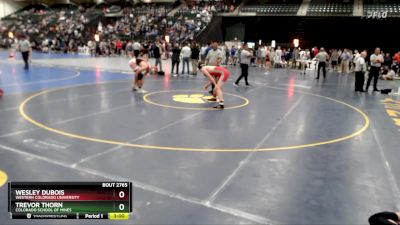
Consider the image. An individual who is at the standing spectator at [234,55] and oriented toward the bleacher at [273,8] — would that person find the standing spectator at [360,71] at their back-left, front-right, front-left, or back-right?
back-right

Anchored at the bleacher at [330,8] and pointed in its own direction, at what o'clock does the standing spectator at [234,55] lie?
The standing spectator is roughly at 1 o'clock from the bleacher.

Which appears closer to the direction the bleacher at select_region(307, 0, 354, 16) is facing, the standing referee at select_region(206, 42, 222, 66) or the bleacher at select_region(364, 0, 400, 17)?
the standing referee

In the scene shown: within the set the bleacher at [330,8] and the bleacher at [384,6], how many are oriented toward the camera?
2

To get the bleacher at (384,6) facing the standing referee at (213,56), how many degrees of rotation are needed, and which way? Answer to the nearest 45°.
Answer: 0° — it already faces them

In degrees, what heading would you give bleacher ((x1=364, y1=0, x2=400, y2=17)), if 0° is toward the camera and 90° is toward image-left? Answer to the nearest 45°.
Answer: approximately 0°

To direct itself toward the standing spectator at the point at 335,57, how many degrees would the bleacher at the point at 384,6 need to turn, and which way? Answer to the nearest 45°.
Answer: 0° — it already faces them
